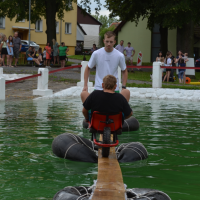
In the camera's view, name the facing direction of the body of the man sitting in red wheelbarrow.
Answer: away from the camera

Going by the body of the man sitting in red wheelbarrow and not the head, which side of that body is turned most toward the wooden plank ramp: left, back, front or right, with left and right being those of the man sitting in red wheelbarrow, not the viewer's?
back

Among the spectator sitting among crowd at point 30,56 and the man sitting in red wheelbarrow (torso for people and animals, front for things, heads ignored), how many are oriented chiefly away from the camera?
1

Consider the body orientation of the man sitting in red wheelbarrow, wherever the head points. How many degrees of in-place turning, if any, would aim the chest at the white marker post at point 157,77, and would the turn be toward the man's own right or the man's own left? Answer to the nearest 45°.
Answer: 0° — they already face it
